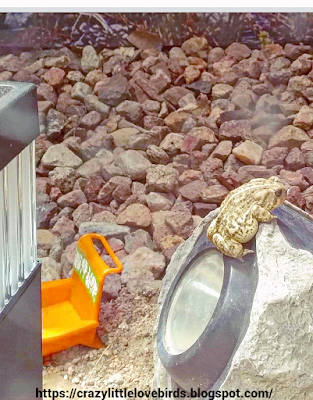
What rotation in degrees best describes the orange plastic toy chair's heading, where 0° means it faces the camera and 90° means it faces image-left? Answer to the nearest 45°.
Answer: approximately 45°
